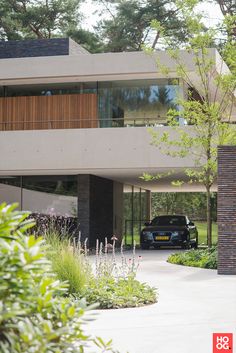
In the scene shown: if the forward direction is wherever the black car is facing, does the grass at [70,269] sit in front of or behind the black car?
in front

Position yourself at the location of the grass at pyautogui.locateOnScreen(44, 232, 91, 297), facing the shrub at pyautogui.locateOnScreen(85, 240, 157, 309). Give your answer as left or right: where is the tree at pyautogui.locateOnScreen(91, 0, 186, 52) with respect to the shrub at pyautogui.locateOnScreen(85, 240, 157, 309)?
left

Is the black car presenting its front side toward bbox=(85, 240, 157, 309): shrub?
yes

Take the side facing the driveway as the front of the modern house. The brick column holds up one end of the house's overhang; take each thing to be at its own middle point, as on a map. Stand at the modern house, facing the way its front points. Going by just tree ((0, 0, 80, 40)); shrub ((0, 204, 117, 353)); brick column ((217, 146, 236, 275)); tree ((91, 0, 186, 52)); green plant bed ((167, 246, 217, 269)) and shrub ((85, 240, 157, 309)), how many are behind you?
2

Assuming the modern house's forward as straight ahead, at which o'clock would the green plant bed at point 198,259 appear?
The green plant bed is roughly at 11 o'clock from the modern house.

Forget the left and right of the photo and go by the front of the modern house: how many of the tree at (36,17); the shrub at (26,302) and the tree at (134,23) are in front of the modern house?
1

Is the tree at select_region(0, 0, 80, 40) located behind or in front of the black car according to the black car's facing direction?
behind

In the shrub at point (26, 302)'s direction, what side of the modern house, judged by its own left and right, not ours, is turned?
front

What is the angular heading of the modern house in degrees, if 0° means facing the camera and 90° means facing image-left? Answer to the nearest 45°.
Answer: approximately 0°

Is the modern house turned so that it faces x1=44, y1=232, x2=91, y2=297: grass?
yes

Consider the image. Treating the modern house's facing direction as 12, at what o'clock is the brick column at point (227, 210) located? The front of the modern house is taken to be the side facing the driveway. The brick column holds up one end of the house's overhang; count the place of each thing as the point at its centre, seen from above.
The brick column is roughly at 11 o'clock from the modern house.

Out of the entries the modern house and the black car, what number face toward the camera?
2
